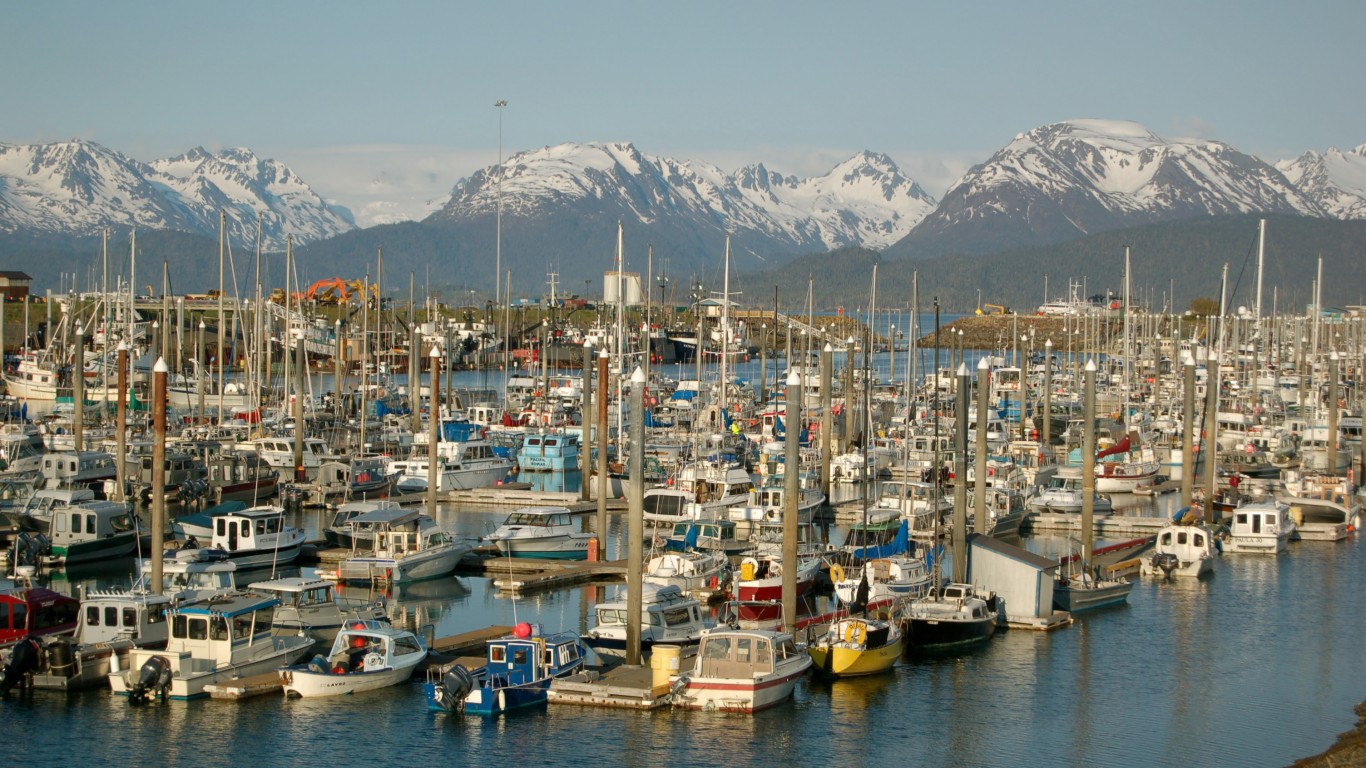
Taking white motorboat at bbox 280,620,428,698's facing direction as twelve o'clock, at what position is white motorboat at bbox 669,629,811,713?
white motorboat at bbox 669,629,811,713 is roughly at 2 o'clock from white motorboat at bbox 280,620,428,698.

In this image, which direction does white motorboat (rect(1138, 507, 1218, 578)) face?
away from the camera

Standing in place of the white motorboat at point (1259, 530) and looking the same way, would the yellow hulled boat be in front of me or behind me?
behind

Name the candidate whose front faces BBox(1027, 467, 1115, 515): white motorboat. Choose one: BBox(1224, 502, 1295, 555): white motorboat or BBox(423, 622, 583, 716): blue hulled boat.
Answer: the blue hulled boat

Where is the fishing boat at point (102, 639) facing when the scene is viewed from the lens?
facing away from the viewer and to the right of the viewer

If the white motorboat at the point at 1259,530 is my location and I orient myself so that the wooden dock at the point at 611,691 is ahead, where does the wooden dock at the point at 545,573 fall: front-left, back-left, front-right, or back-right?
front-right

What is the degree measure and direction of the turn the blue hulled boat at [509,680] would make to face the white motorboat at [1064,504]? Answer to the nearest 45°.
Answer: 0° — it already faces it

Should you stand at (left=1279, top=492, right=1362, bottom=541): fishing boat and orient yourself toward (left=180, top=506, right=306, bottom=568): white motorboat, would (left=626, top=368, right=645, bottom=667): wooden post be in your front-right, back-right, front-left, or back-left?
front-left

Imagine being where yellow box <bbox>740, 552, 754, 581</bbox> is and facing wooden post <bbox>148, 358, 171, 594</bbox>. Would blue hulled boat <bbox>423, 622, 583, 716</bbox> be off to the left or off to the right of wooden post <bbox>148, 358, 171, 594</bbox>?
left

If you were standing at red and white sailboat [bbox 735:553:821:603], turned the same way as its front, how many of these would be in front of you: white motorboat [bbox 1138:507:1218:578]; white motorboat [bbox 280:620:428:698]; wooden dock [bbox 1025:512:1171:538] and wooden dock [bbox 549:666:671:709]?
2

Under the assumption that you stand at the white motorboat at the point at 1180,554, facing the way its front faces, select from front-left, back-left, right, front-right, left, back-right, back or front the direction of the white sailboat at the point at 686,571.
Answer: back-left

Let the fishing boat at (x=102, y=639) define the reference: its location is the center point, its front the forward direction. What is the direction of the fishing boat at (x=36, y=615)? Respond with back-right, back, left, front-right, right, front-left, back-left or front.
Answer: left

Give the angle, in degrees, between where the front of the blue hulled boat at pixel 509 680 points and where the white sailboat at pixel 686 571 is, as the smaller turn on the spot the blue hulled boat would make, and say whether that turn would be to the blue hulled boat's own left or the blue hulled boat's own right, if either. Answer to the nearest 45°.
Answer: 0° — it already faces it

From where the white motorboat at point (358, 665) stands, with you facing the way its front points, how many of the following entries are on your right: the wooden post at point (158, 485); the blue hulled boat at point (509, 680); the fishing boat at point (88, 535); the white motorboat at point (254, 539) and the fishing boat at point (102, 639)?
1

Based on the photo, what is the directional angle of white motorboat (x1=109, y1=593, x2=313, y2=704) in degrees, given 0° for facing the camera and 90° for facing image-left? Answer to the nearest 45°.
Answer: approximately 225°

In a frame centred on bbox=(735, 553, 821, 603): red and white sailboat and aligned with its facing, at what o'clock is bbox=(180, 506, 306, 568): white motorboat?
The white motorboat is roughly at 8 o'clock from the red and white sailboat.

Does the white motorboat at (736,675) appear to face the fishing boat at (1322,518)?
yes

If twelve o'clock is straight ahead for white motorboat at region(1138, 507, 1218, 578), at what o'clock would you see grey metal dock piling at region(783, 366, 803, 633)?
The grey metal dock piling is roughly at 7 o'clock from the white motorboat.
